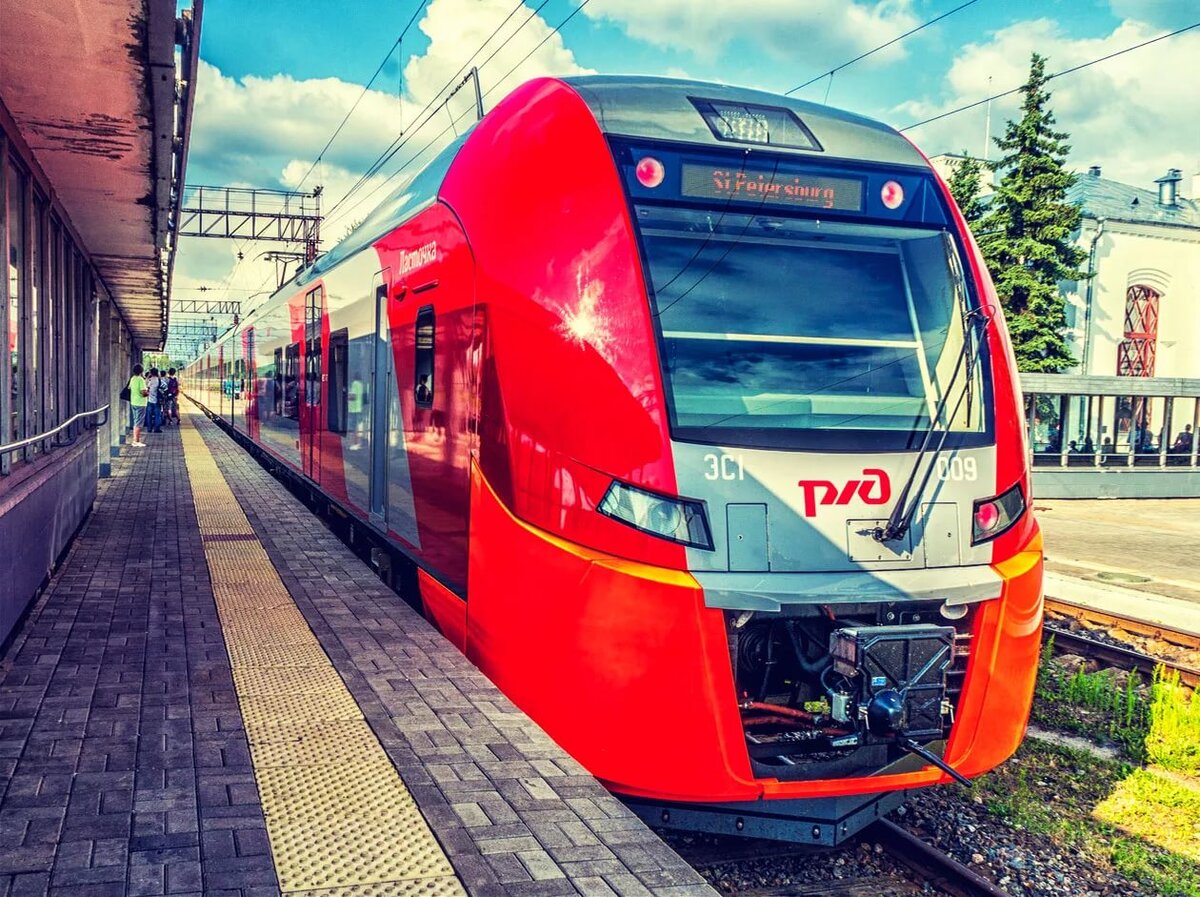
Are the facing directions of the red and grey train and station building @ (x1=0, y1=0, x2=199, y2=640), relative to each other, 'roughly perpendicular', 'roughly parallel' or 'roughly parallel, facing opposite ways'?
roughly perpendicular

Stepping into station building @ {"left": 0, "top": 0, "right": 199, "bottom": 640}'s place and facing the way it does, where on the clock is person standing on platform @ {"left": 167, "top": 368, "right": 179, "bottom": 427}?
The person standing on platform is roughly at 9 o'clock from the station building.

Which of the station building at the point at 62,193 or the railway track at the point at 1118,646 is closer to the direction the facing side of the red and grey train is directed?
the railway track

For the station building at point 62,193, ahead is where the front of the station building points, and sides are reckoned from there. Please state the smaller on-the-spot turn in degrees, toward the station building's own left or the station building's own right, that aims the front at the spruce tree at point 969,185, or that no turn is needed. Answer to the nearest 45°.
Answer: approximately 45° to the station building's own left

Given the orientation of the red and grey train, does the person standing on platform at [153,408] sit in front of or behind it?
behind

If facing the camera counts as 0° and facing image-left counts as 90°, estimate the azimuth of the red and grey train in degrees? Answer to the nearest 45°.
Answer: approximately 315°

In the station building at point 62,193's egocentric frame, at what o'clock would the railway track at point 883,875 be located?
The railway track is roughly at 2 o'clock from the station building.

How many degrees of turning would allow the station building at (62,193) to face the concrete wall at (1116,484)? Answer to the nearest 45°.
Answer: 0° — it already faces it

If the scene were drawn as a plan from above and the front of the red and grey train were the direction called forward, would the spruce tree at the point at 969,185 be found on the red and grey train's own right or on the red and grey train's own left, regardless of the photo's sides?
on the red and grey train's own left

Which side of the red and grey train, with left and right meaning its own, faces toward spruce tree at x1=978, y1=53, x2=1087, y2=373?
left

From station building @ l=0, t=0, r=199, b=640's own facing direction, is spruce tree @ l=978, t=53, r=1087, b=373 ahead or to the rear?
ahead

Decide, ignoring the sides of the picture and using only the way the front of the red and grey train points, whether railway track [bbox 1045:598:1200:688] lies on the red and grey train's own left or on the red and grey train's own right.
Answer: on the red and grey train's own left

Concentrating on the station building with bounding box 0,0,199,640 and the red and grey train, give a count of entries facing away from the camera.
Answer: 0

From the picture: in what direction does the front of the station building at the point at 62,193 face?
to the viewer's right
